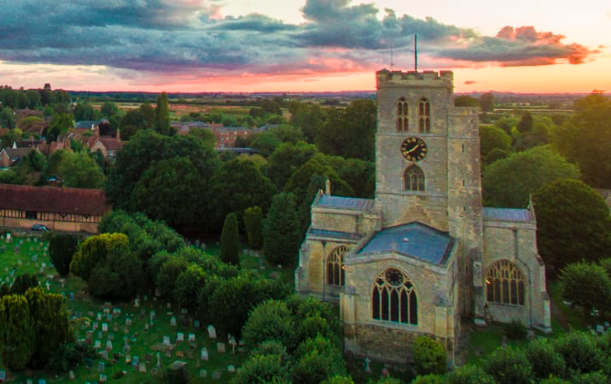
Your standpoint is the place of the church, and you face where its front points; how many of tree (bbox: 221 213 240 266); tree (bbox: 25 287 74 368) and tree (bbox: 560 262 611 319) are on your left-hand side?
1

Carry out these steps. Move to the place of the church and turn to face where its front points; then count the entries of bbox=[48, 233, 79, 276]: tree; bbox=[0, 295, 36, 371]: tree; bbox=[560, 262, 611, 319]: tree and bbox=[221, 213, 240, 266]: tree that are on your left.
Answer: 1

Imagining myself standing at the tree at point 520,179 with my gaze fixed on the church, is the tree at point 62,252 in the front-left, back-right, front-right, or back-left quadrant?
front-right

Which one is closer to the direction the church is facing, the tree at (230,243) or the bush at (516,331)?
the bush

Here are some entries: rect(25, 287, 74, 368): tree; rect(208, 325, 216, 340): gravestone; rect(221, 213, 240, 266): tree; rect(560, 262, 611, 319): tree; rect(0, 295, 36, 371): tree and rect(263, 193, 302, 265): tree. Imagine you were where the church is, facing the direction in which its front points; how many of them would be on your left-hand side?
1

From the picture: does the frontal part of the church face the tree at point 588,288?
no

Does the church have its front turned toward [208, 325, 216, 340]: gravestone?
no

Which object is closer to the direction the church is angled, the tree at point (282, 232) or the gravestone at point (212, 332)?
the gravestone

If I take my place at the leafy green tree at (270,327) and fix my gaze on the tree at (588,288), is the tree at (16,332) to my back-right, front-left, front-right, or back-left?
back-left

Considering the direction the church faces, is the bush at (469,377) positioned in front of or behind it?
in front

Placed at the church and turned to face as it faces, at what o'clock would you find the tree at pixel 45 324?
The tree is roughly at 2 o'clock from the church.

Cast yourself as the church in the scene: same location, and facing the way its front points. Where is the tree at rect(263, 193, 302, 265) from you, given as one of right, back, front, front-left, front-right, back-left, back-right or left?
back-right

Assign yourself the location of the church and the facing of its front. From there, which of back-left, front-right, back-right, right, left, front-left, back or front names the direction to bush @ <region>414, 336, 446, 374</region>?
front

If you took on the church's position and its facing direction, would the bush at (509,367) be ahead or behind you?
ahead

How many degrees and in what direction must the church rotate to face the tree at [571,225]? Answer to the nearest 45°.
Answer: approximately 135° to its left

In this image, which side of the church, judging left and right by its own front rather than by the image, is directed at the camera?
front
